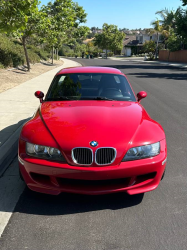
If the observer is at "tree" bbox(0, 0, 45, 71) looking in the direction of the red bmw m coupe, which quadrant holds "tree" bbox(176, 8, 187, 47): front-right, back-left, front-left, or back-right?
back-left

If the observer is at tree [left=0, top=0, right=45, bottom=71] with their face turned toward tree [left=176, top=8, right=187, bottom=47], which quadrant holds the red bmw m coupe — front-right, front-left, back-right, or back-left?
back-right

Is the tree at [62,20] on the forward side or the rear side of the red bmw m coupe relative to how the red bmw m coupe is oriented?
on the rear side

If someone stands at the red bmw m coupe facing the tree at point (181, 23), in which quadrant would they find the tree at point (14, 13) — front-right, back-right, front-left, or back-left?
front-left

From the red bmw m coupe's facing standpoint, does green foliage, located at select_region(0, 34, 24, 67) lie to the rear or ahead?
to the rear

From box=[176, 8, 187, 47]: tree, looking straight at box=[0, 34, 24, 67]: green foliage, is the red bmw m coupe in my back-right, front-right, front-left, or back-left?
front-left

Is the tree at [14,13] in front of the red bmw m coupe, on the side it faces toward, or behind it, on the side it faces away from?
behind

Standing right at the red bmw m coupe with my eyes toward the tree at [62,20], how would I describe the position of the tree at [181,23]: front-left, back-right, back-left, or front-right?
front-right

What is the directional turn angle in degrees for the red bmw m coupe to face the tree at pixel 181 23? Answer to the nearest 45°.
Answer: approximately 180°

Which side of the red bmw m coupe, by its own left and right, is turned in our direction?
front
